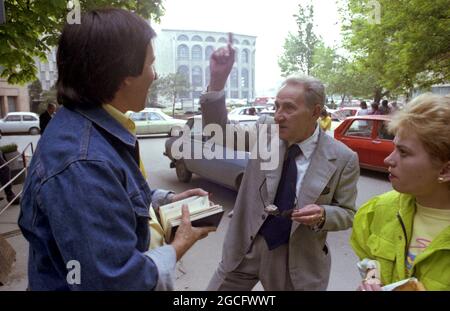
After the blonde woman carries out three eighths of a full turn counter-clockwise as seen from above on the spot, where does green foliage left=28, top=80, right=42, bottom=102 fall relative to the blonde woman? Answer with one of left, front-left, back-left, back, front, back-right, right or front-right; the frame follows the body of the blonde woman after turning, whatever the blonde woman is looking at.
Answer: back-left

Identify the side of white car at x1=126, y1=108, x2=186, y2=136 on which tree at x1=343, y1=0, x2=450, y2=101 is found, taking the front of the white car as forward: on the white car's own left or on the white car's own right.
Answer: on the white car's own right

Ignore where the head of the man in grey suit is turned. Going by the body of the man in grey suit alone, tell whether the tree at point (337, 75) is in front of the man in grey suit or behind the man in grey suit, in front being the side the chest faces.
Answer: behind

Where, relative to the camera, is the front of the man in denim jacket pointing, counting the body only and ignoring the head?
to the viewer's right

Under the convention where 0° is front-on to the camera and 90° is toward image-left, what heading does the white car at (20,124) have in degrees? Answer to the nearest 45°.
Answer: approximately 90°

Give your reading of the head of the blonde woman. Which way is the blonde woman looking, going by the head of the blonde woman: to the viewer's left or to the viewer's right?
to the viewer's left

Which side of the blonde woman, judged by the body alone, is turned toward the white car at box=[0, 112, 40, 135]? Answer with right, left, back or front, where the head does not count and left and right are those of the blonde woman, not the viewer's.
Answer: right

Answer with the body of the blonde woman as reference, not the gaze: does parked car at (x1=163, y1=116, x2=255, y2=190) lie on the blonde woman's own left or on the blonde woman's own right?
on the blonde woman's own right

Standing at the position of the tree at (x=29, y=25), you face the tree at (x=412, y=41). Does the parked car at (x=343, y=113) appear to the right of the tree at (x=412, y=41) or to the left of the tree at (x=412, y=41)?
left

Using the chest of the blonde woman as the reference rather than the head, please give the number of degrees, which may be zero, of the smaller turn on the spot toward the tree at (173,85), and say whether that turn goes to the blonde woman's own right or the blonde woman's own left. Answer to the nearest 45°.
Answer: approximately 90° to the blonde woman's own right

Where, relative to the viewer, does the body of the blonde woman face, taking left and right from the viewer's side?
facing the viewer and to the left of the viewer

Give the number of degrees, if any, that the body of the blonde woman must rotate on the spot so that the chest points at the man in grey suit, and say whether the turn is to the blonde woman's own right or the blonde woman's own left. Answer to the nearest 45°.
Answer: approximately 90° to the blonde woman's own right

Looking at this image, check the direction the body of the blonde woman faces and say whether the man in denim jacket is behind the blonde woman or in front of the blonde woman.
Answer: in front

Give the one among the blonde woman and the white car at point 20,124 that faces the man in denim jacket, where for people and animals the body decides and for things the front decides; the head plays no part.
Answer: the blonde woman

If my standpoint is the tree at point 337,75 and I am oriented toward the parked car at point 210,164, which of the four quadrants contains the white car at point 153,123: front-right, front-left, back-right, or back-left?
front-right

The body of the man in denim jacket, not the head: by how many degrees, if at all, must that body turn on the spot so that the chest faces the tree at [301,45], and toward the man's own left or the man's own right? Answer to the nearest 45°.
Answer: approximately 45° to the man's own left
